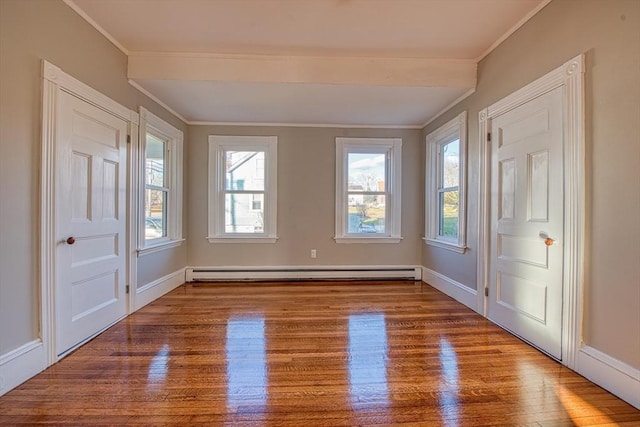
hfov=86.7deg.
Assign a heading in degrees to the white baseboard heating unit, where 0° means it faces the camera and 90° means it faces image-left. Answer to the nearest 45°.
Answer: approximately 0°

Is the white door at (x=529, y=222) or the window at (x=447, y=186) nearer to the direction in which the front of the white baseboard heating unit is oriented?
the white door

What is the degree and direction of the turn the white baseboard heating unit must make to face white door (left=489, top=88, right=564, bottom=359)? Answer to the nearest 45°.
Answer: approximately 45° to its left

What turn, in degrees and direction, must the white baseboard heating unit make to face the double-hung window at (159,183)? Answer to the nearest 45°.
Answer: approximately 90° to its right

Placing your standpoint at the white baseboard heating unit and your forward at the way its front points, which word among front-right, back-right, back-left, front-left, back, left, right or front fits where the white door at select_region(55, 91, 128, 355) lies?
front-right

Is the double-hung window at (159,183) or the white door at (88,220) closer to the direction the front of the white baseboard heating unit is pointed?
the white door

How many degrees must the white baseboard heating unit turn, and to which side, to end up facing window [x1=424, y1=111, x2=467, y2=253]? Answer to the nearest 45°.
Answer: approximately 90° to its left

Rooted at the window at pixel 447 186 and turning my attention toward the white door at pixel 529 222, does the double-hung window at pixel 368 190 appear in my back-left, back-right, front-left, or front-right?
back-right
